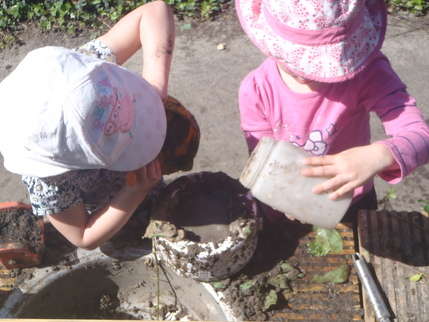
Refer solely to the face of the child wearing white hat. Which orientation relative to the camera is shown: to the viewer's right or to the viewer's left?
to the viewer's right

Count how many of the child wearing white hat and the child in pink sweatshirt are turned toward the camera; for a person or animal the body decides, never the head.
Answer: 1

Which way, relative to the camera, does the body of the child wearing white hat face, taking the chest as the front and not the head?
to the viewer's right

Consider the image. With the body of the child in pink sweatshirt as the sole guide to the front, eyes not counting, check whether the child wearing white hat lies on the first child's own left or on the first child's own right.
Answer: on the first child's own right
